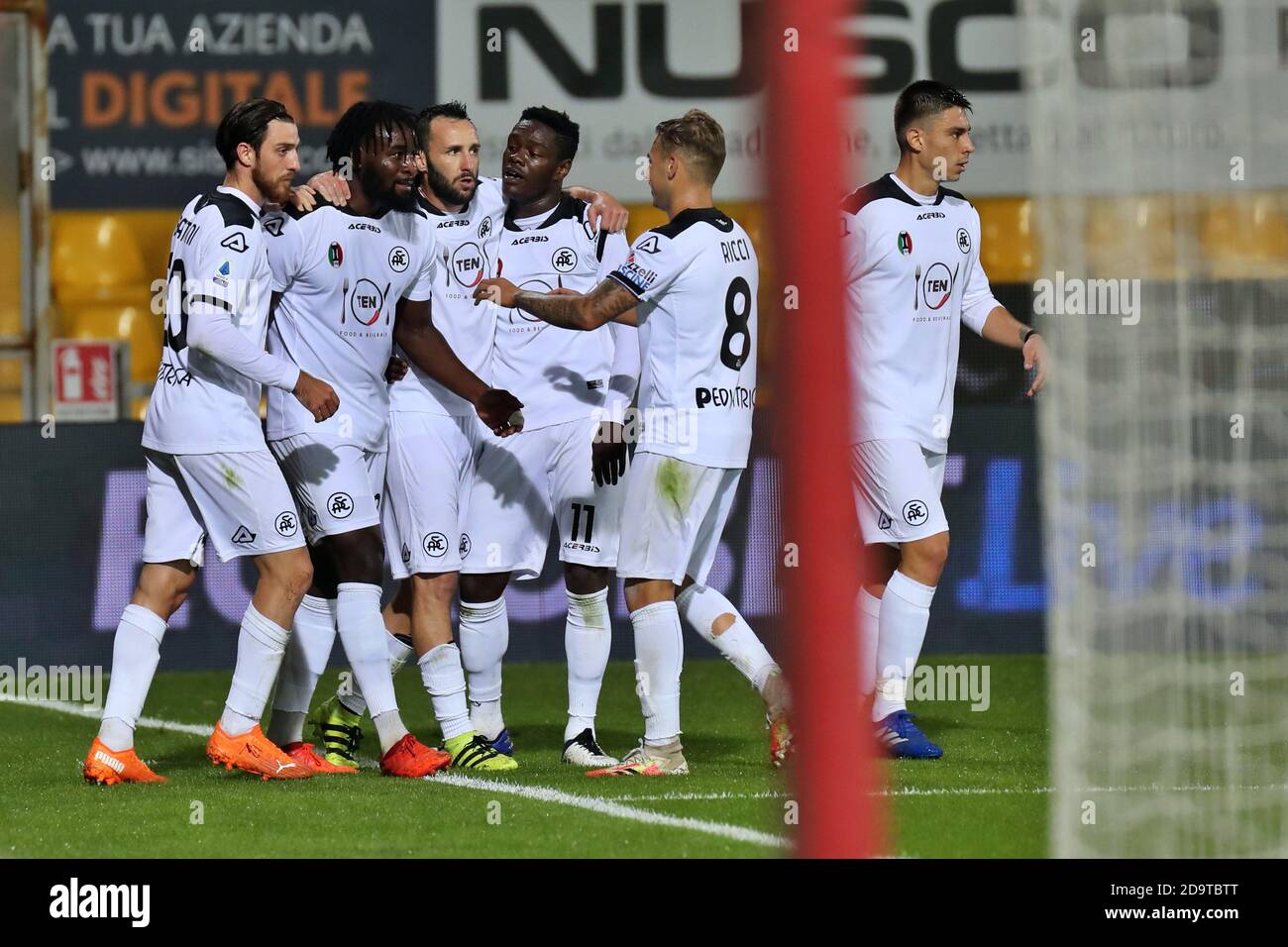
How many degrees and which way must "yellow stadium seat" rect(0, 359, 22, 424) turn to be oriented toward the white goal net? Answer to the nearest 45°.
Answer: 0° — it already faces it

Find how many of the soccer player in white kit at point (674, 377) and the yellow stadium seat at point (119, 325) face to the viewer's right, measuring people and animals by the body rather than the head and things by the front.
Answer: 0

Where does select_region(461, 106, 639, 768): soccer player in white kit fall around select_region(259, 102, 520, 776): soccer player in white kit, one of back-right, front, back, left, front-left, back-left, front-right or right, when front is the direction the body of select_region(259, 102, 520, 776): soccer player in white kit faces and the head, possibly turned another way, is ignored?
left

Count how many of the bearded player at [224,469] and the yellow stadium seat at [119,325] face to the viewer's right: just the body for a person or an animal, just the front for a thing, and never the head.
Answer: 1

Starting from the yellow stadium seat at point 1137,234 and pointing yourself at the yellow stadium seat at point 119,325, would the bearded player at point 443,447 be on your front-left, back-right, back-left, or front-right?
front-left

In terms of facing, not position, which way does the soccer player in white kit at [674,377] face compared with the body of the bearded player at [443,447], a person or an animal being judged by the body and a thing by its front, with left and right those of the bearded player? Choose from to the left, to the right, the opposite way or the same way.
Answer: the opposite way

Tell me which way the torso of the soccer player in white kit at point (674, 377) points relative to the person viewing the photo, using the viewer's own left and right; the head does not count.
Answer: facing away from the viewer and to the left of the viewer

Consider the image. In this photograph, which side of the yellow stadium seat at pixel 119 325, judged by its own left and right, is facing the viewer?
front

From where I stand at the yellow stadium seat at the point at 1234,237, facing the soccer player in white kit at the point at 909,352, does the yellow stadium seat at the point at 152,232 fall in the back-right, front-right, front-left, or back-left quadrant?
front-right

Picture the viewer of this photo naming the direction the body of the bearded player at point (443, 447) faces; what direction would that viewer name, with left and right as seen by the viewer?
facing the viewer and to the right of the viewer

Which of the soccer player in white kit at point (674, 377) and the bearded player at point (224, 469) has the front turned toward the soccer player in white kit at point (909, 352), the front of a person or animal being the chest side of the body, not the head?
the bearded player

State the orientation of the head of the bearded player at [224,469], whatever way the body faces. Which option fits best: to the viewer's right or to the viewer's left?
to the viewer's right

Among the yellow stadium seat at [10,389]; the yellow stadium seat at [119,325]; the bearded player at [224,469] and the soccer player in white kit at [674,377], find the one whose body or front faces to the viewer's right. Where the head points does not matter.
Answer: the bearded player

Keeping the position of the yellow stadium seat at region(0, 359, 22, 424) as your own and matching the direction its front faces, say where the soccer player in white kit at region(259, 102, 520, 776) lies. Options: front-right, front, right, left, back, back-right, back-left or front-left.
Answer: front

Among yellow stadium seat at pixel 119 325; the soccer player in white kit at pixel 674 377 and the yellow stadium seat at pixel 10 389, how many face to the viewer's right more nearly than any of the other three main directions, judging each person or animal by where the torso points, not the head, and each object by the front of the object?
0

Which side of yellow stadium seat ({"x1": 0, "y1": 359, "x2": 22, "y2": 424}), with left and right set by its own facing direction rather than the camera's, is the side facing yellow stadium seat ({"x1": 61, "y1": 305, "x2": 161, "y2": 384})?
left

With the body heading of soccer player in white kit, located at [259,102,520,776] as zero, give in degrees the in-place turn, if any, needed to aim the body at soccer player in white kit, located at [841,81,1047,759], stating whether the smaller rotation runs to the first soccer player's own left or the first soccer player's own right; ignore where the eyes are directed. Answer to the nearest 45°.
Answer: approximately 45° to the first soccer player's own left

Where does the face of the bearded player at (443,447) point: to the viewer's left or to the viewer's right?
to the viewer's right

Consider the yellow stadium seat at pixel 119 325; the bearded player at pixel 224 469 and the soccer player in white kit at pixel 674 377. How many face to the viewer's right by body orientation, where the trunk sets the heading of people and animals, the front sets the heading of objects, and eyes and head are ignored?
1

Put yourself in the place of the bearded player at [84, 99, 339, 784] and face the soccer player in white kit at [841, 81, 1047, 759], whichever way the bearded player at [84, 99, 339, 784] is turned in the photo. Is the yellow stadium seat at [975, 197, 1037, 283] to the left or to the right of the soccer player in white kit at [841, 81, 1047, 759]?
left

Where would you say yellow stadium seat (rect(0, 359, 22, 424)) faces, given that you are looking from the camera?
facing the viewer
